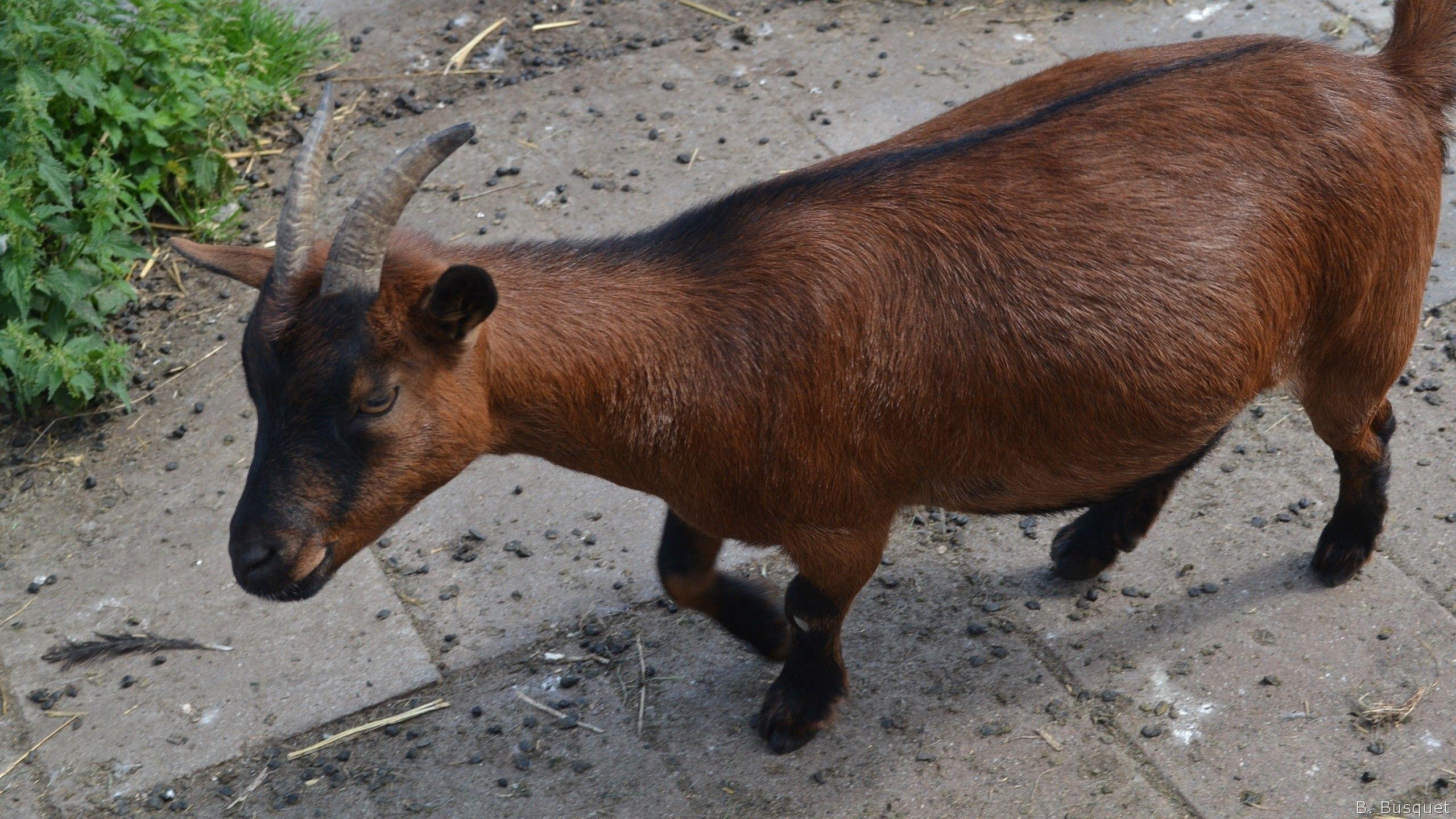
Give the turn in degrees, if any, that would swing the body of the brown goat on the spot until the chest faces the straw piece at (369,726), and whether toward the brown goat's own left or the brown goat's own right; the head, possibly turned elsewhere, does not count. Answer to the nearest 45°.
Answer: approximately 45° to the brown goat's own right

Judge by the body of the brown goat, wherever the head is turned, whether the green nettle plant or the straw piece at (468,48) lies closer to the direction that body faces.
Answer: the green nettle plant

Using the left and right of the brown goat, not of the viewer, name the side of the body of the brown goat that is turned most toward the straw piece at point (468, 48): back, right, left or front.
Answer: right

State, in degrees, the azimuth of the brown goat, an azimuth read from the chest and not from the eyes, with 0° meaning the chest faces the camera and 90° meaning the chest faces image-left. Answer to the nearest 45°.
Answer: approximately 45°

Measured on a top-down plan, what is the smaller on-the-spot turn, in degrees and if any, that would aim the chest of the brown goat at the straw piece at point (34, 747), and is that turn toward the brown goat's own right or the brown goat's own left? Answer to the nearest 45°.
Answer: approximately 45° to the brown goat's own right

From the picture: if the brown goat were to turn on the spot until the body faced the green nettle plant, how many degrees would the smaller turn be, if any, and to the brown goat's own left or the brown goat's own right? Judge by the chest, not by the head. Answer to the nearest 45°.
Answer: approximately 90° to the brown goat's own right

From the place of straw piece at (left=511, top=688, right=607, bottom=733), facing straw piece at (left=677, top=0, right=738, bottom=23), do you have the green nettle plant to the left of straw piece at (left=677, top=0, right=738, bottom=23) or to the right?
left

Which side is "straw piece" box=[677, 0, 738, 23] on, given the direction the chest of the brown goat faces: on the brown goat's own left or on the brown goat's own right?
on the brown goat's own right
